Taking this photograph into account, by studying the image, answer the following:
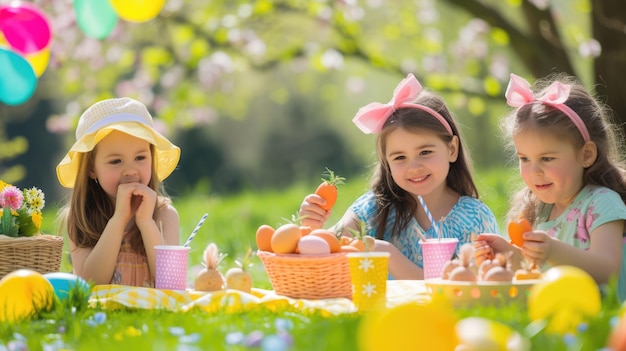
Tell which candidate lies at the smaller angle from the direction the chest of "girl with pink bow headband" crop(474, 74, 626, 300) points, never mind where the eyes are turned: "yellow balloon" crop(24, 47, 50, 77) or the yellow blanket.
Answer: the yellow blanket

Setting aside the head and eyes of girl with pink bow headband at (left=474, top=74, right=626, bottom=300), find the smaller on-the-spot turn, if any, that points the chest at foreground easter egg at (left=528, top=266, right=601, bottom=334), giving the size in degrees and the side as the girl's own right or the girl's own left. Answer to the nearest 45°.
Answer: approximately 45° to the girl's own left

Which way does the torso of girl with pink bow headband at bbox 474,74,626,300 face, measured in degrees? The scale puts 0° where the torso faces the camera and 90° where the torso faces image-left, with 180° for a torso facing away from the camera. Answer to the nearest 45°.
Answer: approximately 45°

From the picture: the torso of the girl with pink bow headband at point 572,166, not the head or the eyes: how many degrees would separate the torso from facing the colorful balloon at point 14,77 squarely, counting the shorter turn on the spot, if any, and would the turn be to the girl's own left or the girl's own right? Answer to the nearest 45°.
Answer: approximately 45° to the girl's own right

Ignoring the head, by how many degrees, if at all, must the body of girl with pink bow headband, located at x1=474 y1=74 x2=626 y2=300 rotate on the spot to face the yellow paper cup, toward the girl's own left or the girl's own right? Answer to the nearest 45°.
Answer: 0° — they already face it

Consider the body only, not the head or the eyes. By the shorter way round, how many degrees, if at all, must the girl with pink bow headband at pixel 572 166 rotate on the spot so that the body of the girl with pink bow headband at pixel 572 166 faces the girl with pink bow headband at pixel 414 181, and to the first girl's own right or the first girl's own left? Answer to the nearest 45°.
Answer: approximately 45° to the first girl's own right

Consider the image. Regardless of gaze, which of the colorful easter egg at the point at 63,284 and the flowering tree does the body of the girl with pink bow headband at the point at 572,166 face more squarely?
the colorful easter egg
